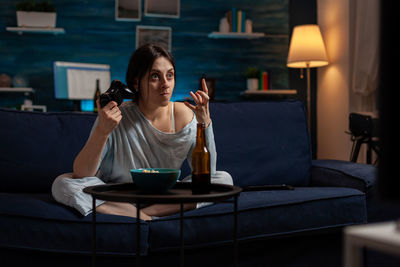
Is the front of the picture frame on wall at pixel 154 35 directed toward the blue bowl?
yes

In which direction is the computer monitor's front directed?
toward the camera

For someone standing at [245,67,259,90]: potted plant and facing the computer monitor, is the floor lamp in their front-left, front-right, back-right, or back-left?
back-left

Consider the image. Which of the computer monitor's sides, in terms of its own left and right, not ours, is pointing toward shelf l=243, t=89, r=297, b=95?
left

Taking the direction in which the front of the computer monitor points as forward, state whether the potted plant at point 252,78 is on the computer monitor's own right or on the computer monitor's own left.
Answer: on the computer monitor's own left

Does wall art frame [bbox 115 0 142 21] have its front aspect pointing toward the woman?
yes

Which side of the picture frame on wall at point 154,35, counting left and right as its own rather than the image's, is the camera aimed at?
front

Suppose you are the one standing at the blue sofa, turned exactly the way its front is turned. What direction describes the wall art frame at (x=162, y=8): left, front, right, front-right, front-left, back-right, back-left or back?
back

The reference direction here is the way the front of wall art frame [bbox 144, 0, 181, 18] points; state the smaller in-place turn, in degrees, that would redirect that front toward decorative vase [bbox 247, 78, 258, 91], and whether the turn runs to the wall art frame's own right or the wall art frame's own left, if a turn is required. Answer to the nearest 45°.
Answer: approximately 90° to the wall art frame's own left

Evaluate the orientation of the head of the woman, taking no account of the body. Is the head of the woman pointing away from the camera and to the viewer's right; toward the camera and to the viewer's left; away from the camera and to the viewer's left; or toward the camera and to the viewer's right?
toward the camera and to the viewer's right

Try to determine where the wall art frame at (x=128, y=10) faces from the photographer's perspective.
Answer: facing the viewer
